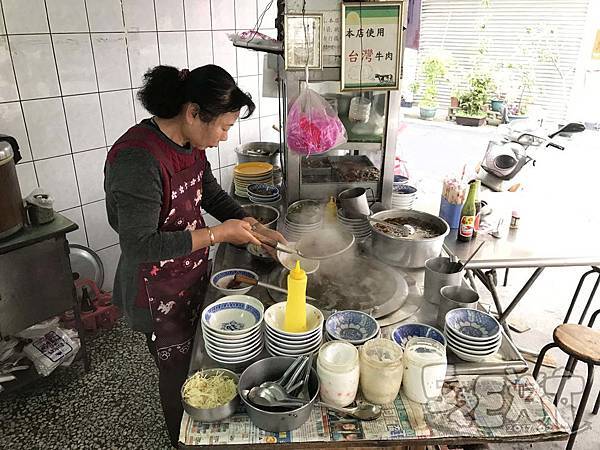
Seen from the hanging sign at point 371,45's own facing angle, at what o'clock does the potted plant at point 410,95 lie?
The potted plant is roughly at 6 o'clock from the hanging sign.

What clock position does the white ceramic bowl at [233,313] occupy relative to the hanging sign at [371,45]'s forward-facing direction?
The white ceramic bowl is roughly at 1 o'clock from the hanging sign.

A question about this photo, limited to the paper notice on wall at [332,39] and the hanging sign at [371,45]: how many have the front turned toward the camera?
2

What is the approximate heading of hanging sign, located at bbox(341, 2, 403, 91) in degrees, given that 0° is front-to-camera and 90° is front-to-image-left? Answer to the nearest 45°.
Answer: approximately 0°

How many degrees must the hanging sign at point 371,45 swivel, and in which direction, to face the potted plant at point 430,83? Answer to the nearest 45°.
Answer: approximately 180°

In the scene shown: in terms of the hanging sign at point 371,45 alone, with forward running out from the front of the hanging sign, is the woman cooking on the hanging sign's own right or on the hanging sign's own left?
on the hanging sign's own right

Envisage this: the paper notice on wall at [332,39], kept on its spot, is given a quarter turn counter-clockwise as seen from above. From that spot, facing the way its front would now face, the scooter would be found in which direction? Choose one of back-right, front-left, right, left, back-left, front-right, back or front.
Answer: front-left

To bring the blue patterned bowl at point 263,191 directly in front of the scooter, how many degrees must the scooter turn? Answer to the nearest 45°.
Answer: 0° — it already faces it

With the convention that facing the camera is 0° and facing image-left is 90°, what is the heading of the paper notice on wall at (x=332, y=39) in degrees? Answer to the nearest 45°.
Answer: approximately 0°
